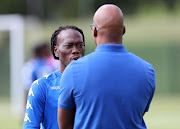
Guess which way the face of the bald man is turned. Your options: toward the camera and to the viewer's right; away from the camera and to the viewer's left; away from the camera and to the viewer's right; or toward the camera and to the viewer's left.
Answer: away from the camera and to the viewer's left

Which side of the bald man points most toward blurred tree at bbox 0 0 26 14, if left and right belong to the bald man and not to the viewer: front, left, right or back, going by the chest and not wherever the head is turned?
front

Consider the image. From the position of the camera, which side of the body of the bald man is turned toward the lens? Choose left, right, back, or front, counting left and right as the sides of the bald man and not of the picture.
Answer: back

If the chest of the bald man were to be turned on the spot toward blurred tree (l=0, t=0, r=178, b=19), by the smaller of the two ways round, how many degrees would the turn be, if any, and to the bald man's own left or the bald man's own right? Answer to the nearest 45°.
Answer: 0° — they already face it
